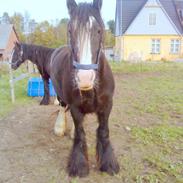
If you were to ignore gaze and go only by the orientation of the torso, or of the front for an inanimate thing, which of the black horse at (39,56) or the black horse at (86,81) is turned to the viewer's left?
the black horse at (39,56)

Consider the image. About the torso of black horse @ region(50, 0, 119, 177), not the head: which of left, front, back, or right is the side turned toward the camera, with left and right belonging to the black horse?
front

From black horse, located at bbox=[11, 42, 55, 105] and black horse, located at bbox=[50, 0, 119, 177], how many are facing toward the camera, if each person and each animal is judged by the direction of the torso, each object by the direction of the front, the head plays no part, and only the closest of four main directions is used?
1

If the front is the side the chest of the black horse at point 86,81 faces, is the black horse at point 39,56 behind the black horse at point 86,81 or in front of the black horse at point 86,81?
behind

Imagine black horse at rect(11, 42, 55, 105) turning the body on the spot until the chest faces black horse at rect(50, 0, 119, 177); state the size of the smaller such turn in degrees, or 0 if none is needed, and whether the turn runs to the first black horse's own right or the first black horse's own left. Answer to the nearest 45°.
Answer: approximately 90° to the first black horse's own left

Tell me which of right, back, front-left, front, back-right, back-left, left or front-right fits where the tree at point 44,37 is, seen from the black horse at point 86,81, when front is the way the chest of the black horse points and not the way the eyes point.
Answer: back

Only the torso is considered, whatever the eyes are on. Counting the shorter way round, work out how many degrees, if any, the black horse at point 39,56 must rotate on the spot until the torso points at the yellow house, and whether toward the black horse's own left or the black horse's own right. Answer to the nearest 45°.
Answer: approximately 135° to the black horse's own right

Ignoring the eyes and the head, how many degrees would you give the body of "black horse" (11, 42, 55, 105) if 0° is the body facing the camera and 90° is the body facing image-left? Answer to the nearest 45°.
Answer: approximately 90°

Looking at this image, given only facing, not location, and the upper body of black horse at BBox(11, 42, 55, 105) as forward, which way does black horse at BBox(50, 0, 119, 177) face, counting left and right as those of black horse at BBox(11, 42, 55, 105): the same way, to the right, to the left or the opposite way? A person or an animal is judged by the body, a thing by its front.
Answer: to the left

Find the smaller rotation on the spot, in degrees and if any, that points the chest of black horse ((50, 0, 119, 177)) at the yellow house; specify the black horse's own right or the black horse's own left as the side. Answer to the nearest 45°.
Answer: approximately 180°
